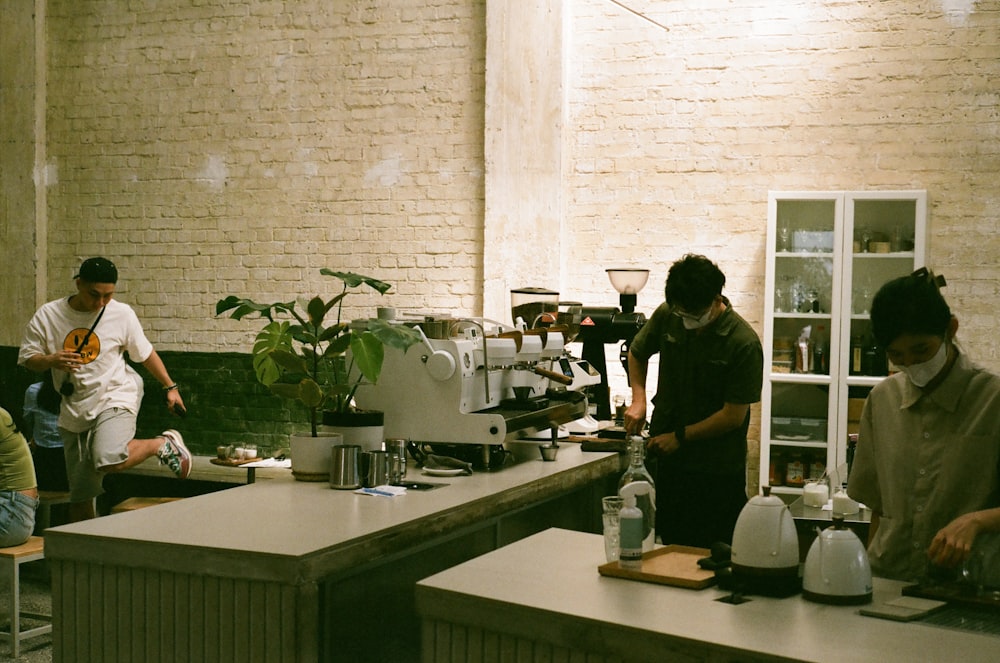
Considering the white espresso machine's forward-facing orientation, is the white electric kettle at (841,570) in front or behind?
in front

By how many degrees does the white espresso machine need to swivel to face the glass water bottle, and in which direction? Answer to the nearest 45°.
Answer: approximately 45° to its right

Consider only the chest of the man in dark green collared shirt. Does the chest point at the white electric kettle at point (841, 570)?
no

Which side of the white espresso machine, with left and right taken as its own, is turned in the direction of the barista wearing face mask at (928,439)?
front

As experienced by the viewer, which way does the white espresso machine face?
facing the viewer and to the right of the viewer

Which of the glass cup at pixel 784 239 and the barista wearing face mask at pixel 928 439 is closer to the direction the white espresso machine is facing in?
the barista wearing face mask

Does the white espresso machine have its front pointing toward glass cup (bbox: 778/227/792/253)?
no

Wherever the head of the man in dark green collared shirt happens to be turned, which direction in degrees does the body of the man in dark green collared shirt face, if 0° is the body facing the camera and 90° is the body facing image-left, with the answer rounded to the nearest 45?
approximately 45°

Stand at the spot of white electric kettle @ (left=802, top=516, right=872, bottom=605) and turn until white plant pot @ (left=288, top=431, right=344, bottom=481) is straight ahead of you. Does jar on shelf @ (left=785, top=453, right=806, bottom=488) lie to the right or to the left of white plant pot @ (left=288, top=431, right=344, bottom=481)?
right
